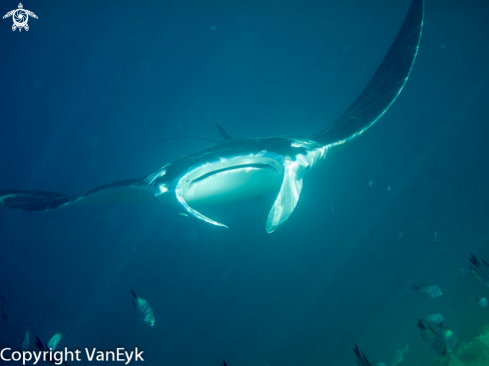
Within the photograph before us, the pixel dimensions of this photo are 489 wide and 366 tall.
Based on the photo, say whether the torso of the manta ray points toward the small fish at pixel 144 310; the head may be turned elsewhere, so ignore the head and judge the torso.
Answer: no

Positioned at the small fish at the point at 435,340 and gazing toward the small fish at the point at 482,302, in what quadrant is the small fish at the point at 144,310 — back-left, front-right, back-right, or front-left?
back-left

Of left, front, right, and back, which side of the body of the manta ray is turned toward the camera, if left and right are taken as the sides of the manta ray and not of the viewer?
front

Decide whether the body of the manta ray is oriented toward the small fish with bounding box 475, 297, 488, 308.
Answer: no

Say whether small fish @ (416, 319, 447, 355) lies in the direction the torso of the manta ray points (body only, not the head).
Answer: no
